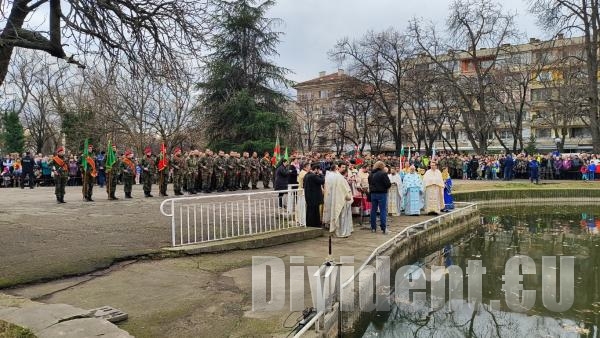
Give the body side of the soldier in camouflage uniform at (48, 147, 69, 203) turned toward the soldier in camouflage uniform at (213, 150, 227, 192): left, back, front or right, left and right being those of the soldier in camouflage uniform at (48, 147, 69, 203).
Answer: left

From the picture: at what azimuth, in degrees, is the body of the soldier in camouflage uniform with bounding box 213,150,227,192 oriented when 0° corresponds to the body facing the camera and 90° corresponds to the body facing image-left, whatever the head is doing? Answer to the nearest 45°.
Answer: approximately 315°

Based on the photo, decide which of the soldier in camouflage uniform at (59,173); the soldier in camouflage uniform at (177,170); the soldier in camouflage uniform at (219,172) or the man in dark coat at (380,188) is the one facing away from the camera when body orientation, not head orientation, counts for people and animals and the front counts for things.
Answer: the man in dark coat

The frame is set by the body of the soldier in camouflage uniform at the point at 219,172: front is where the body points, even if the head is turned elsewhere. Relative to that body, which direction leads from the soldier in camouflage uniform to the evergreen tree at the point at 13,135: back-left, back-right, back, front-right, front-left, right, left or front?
back

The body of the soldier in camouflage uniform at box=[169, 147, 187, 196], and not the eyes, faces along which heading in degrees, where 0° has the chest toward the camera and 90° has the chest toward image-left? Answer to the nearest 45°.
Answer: approximately 315°

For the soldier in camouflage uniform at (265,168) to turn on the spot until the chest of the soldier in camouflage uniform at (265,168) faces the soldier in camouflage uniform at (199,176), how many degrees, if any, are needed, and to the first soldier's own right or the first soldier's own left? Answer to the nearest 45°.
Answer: approximately 90° to the first soldier's own right

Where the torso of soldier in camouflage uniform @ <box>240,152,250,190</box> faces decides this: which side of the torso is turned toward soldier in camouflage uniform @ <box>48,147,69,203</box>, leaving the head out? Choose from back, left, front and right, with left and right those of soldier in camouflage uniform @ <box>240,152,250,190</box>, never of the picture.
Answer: right

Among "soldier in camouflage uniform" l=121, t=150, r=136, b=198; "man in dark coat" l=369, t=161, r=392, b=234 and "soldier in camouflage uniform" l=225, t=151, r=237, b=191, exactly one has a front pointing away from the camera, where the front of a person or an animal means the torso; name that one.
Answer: the man in dark coat

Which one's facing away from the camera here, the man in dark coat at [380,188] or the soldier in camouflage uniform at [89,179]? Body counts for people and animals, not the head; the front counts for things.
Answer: the man in dark coat

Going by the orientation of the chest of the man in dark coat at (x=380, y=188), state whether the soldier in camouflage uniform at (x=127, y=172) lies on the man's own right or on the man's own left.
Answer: on the man's own left
